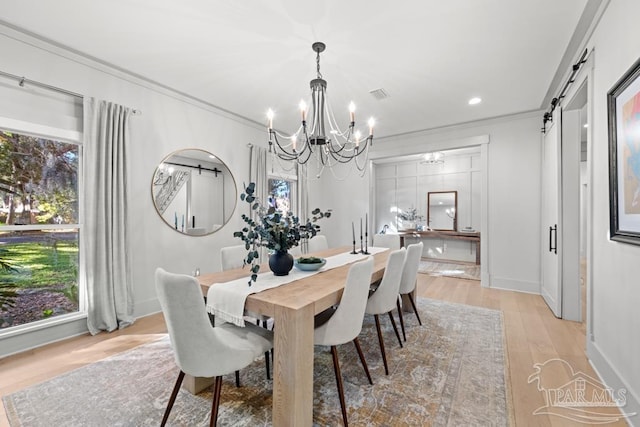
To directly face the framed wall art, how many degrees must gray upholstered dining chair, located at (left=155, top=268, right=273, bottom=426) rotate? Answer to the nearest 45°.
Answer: approximately 45° to its right

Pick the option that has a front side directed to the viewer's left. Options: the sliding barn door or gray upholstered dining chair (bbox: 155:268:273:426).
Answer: the sliding barn door

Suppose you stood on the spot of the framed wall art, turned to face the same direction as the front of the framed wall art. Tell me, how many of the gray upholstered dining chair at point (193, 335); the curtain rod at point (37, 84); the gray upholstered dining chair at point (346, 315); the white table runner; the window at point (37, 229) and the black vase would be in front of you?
6

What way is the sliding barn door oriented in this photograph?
to the viewer's left

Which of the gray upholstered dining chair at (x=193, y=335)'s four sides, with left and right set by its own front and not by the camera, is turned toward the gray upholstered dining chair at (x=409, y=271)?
front

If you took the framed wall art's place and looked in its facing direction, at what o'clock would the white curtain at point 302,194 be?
The white curtain is roughly at 2 o'clock from the framed wall art.

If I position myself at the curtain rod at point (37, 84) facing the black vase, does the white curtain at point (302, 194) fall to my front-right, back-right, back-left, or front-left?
front-left

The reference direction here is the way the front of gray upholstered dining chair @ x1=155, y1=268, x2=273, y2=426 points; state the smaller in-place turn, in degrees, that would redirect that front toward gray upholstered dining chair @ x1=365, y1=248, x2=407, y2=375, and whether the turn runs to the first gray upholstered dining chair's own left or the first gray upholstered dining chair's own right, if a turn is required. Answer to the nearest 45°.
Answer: approximately 45° to the first gray upholstered dining chair's own right

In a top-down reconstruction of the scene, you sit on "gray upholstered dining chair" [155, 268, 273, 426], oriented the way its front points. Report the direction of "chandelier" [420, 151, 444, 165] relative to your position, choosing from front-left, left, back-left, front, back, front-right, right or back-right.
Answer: front

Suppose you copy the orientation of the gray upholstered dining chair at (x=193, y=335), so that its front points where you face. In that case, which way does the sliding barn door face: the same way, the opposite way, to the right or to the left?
to the left

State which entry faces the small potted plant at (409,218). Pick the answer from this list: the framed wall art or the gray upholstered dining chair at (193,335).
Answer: the gray upholstered dining chair

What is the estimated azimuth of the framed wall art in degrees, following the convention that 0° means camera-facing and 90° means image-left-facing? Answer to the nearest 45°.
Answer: approximately 45°

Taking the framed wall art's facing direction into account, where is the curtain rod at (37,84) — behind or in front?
in front

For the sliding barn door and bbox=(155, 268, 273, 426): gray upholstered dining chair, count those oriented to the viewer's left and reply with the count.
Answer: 1

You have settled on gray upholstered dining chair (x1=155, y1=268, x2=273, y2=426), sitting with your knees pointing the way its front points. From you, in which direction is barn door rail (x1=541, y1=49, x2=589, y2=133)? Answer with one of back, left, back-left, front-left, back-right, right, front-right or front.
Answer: front-right
